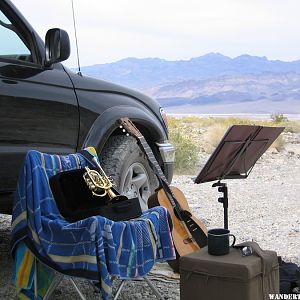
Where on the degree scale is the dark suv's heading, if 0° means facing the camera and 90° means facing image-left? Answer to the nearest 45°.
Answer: approximately 270°

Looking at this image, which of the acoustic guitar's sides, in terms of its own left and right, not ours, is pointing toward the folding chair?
right

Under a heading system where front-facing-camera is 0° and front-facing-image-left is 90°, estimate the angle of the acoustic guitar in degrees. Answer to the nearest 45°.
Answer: approximately 315°
